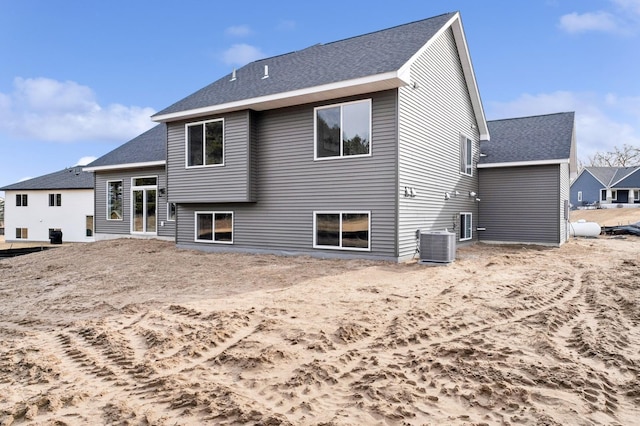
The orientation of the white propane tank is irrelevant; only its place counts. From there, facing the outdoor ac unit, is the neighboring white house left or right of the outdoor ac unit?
right

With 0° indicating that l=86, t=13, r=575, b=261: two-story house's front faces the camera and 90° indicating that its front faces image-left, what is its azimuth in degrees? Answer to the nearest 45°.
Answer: approximately 225°

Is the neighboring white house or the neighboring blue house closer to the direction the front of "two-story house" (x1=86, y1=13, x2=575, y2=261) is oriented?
the neighboring blue house

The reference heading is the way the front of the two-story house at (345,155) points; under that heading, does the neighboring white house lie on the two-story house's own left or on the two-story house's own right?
on the two-story house's own left

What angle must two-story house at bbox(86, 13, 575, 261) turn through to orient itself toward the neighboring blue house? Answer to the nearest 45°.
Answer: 0° — it already faces it
